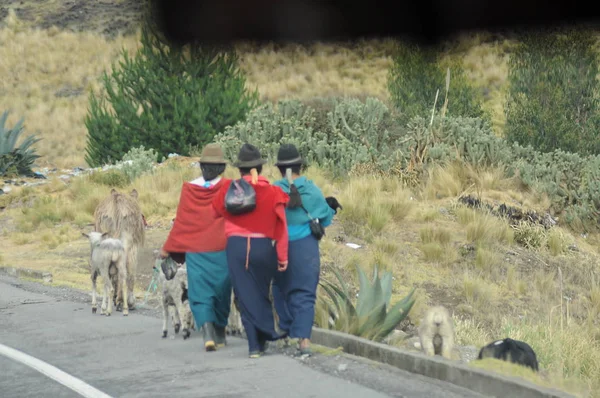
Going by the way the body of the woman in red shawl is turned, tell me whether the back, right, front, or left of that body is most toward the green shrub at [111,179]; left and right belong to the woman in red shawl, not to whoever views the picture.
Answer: front

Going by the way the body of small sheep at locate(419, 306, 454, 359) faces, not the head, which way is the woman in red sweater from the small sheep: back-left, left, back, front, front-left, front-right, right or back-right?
left

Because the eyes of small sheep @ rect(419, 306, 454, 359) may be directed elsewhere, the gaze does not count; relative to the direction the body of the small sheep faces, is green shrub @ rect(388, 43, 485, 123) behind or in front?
in front

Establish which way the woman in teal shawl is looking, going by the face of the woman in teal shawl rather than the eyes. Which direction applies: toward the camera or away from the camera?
away from the camera

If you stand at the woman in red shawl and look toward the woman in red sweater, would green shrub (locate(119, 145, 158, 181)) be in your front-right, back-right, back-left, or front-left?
back-left

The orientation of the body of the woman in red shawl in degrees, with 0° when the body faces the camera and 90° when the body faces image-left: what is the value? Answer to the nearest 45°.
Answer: approximately 180°

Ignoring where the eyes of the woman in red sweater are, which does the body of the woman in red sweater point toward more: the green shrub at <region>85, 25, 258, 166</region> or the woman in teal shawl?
the green shrub

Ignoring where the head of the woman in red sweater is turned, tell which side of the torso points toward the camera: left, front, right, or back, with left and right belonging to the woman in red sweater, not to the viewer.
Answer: back

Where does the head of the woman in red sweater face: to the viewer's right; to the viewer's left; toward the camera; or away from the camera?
away from the camera

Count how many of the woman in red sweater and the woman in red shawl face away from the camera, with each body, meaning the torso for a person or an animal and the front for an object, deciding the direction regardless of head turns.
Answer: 2

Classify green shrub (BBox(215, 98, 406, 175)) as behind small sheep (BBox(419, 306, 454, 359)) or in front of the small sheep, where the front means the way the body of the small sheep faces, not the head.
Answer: in front
